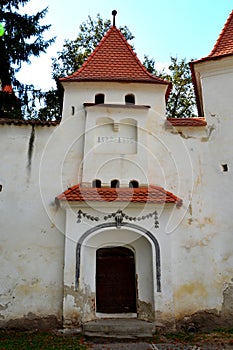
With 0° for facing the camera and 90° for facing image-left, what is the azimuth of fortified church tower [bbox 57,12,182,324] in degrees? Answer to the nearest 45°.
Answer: approximately 0°
